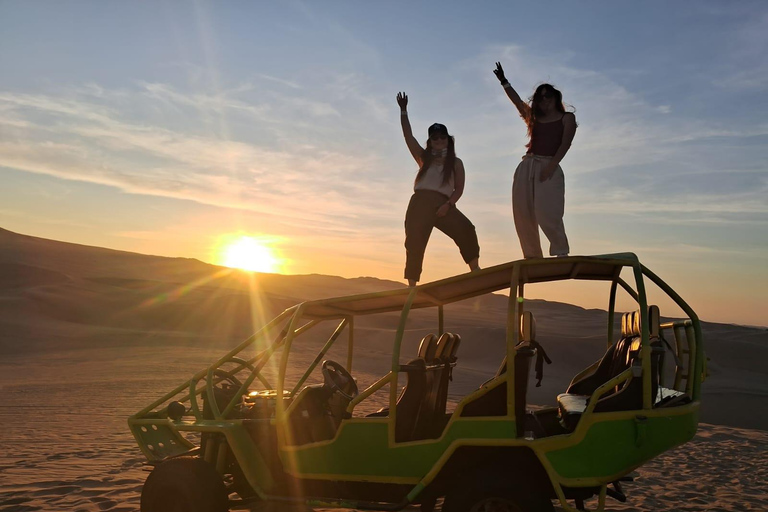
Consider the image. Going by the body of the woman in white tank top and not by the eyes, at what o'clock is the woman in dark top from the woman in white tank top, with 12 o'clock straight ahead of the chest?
The woman in dark top is roughly at 10 o'clock from the woman in white tank top.

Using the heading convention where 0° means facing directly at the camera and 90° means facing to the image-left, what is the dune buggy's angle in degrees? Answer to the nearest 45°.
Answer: approximately 90°

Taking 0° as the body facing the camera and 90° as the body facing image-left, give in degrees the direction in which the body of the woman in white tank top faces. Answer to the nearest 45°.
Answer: approximately 0°
